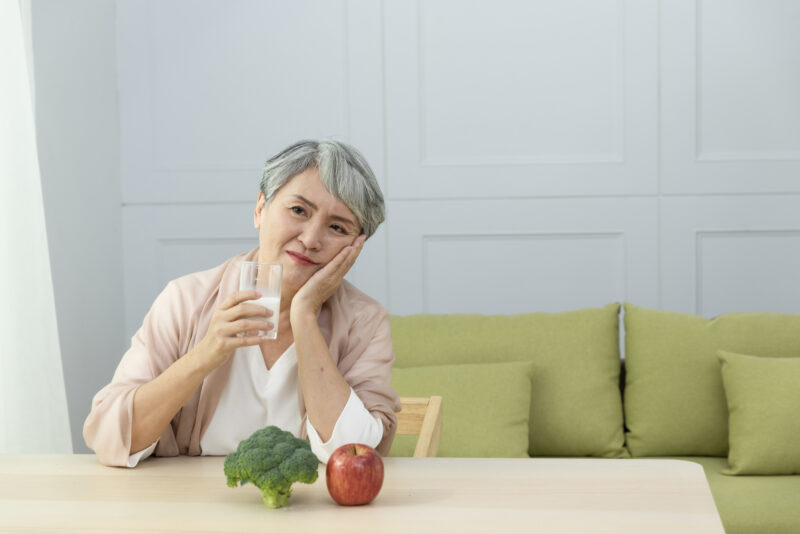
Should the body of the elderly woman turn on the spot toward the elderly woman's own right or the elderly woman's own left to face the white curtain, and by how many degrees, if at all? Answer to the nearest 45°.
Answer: approximately 135° to the elderly woman's own right

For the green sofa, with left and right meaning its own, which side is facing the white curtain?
right

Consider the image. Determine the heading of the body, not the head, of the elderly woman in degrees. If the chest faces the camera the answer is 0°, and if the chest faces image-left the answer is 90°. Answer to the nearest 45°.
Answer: approximately 0°

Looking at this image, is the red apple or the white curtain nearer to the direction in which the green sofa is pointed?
the red apple

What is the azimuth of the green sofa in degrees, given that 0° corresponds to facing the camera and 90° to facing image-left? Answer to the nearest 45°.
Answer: approximately 0°

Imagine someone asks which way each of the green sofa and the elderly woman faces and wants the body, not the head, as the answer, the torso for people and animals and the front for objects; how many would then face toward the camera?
2
